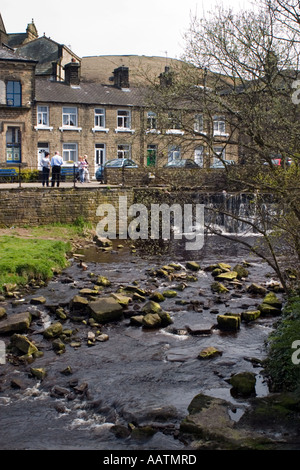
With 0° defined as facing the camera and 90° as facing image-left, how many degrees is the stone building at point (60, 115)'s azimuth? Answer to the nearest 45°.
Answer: approximately 0°

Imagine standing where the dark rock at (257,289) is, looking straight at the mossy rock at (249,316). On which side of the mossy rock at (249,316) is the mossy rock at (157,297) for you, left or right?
right

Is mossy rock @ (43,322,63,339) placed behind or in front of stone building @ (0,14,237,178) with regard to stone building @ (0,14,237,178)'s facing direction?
in front

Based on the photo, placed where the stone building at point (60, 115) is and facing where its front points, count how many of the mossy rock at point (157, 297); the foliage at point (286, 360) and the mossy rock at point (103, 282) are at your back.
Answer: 0

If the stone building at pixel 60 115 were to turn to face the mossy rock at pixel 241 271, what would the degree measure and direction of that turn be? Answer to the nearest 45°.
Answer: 0° — it already faces it

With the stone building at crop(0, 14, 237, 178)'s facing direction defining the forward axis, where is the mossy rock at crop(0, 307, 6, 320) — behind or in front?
in front

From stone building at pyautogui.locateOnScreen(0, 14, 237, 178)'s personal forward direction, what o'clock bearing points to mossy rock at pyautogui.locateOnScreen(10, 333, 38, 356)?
The mossy rock is roughly at 12 o'clock from the stone building.

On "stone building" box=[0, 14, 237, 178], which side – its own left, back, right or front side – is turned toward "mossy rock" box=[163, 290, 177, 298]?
front

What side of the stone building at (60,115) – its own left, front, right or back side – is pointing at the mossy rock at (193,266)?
front

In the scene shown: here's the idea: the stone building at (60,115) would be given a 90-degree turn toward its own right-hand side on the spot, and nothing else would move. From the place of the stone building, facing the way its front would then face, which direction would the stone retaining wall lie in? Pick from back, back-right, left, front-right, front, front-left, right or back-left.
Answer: left

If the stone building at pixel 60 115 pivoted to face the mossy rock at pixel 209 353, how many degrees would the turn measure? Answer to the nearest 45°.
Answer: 0° — it already faces it

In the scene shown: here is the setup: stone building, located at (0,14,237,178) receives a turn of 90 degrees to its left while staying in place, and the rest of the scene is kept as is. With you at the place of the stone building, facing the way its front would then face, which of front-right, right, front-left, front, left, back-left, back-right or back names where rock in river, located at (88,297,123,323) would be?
right

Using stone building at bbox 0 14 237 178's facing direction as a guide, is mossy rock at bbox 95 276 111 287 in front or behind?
in front
